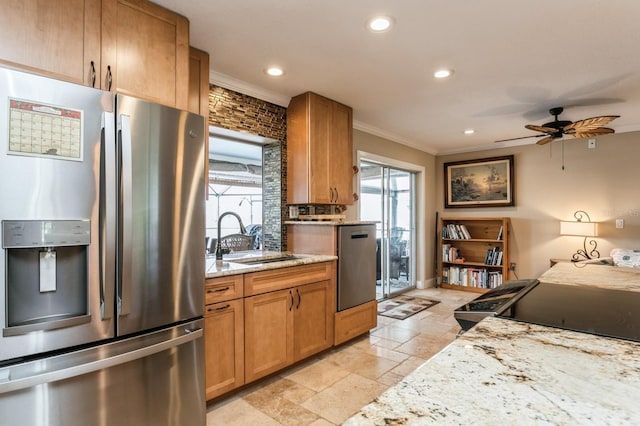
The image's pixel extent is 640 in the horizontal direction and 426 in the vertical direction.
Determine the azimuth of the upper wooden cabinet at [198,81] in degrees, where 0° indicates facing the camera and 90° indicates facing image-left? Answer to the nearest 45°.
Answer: approximately 315°

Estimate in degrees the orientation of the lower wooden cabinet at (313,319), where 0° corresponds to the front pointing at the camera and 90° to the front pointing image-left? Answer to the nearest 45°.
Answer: approximately 315°

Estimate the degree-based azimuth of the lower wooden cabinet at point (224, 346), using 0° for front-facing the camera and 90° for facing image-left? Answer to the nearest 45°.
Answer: approximately 315°

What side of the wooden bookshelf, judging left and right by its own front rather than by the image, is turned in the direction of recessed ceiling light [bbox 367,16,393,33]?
front

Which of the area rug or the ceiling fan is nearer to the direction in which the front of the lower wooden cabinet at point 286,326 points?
the ceiling fan

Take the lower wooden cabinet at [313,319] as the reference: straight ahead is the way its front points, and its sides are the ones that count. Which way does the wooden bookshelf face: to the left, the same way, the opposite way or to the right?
to the right

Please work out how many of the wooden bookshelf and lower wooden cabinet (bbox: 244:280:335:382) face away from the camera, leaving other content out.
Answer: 0

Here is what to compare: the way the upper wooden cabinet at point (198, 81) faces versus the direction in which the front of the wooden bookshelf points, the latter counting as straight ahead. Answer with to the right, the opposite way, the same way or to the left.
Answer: to the left

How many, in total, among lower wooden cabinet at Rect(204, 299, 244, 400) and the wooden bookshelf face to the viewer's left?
0

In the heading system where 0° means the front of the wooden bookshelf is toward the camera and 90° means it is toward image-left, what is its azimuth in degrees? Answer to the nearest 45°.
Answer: approximately 0°

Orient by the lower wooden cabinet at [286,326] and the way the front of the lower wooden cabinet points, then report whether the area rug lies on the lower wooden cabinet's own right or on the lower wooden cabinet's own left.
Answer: on the lower wooden cabinet's own left

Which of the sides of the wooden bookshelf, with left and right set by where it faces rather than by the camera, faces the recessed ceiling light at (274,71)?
front

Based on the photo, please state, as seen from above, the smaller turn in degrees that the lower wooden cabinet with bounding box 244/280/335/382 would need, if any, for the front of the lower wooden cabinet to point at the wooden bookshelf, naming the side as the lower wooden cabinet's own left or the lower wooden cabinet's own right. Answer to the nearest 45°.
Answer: approximately 90° to the lower wooden cabinet's own left

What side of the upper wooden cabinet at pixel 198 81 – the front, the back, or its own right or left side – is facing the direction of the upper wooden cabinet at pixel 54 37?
right

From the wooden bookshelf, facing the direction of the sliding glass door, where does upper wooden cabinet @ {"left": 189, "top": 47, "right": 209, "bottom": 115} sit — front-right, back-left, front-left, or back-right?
front-left
